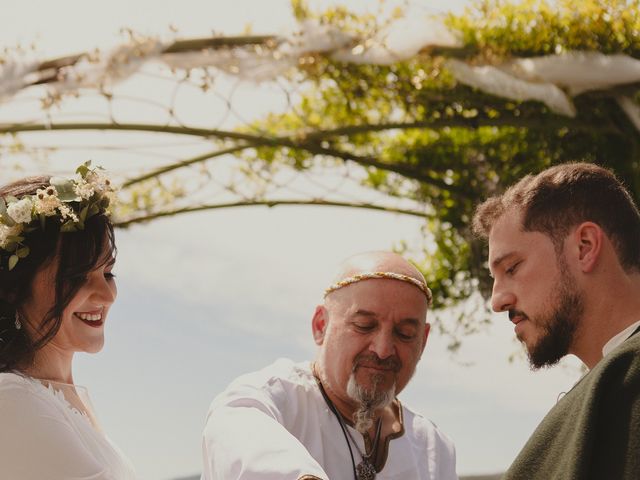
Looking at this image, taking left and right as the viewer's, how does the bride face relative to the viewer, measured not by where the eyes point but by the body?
facing to the right of the viewer

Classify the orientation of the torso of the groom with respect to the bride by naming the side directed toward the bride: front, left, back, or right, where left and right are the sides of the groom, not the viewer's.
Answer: front

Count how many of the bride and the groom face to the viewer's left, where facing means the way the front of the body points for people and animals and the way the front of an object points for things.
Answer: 1

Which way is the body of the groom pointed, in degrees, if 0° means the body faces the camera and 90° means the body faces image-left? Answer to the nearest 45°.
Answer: approximately 90°

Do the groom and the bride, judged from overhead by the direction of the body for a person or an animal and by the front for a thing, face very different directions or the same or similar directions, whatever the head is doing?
very different directions

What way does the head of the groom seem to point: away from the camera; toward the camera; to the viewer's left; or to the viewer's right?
to the viewer's left
